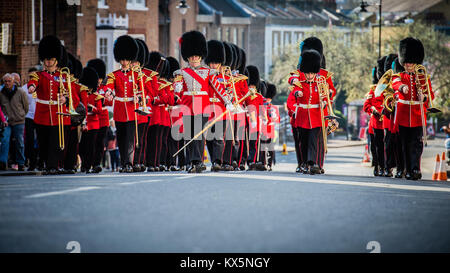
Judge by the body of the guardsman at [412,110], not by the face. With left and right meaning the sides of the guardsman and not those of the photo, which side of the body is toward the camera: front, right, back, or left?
front

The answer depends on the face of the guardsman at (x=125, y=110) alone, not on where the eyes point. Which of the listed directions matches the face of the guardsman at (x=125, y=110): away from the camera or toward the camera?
toward the camera

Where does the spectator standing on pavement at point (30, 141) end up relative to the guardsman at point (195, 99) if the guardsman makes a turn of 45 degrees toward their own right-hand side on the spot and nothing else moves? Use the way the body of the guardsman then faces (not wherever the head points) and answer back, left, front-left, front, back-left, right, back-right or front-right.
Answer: right

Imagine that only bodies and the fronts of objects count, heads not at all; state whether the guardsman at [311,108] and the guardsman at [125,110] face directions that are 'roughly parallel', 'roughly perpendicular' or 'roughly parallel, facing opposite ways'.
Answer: roughly parallel

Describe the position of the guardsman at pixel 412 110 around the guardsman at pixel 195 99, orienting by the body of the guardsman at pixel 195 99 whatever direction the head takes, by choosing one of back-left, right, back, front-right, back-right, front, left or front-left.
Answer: left

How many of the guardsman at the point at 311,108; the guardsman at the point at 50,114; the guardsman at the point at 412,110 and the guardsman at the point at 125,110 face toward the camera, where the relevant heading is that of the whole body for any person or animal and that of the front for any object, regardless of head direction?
4

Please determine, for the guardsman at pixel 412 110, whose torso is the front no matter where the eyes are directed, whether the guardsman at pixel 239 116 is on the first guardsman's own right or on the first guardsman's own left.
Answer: on the first guardsman's own right
